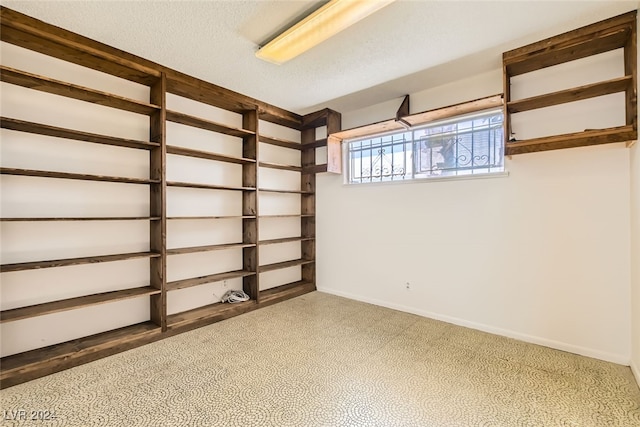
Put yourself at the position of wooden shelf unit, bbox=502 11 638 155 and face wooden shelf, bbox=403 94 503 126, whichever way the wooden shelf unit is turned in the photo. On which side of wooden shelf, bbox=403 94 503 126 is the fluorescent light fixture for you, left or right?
left

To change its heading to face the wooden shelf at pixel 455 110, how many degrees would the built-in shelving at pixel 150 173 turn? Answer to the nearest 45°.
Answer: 0° — it already faces it

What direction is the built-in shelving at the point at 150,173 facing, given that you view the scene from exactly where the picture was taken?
facing the viewer and to the right of the viewer

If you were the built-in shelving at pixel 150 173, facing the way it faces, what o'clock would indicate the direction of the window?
The window is roughly at 11 o'clock from the built-in shelving.

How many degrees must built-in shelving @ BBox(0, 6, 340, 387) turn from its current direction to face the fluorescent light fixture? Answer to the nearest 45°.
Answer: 0° — it already faces it

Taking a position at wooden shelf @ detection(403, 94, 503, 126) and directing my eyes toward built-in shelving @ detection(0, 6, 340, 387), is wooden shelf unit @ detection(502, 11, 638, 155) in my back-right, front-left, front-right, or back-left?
back-left

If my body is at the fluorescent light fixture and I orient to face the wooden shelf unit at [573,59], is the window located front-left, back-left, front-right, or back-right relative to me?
front-left

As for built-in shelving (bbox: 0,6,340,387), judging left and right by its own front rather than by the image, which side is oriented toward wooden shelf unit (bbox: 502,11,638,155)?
front
